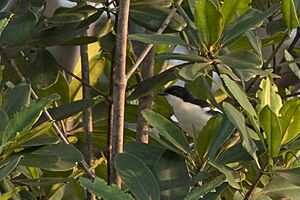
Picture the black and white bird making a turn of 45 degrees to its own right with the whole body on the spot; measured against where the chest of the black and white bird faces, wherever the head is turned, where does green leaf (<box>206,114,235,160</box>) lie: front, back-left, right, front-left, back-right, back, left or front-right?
back-left

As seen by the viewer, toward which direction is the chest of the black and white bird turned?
to the viewer's left

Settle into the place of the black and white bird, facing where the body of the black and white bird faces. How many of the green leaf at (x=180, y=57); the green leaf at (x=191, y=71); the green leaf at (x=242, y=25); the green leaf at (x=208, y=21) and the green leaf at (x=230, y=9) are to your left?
5
